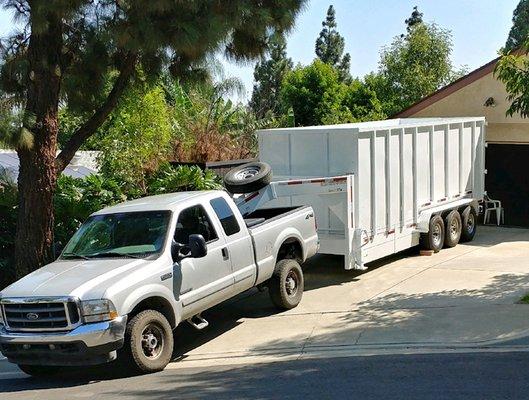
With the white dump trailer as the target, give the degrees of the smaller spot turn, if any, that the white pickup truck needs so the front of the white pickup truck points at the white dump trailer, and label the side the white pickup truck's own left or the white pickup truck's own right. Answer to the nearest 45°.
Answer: approximately 180°

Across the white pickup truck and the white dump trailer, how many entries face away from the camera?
0

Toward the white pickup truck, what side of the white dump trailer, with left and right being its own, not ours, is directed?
front

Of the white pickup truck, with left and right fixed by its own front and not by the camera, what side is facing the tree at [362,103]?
back

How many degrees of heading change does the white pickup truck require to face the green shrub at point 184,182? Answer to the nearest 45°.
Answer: approximately 135° to its right

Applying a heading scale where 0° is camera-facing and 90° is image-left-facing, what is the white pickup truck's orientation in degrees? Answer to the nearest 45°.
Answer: approximately 45°

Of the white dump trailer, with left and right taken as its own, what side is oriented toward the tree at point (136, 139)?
right

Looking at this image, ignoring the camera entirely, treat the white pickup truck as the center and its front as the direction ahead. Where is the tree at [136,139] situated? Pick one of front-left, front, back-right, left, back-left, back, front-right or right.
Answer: back-right

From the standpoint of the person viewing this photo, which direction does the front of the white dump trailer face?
facing the viewer and to the left of the viewer

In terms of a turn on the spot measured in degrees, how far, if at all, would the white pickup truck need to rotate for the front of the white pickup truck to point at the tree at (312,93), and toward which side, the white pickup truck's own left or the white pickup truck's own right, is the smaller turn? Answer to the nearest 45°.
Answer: approximately 135° to the white pickup truck's own right

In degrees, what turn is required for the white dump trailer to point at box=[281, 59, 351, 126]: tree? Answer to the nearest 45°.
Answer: approximately 135° to its right

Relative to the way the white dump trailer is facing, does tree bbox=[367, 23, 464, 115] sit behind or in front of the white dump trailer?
behind
